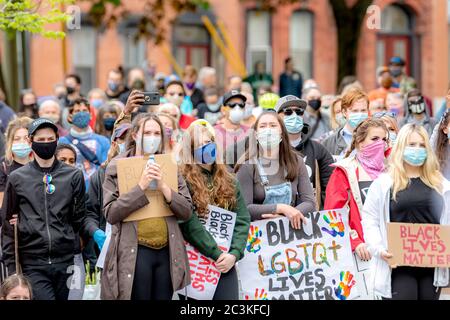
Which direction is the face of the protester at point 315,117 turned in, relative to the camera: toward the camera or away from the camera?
toward the camera

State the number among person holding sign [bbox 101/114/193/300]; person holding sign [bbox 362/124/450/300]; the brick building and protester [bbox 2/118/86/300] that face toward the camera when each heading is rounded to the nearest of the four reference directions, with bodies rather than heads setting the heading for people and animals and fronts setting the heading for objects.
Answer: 4

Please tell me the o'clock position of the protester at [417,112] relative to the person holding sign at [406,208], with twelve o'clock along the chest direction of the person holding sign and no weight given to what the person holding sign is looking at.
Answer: The protester is roughly at 6 o'clock from the person holding sign.

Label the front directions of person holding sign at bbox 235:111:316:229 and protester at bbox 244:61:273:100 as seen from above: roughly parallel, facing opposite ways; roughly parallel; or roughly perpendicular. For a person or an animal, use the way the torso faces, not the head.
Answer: roughly parallel

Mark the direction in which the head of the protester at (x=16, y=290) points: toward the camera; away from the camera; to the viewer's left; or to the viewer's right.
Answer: toward the camera

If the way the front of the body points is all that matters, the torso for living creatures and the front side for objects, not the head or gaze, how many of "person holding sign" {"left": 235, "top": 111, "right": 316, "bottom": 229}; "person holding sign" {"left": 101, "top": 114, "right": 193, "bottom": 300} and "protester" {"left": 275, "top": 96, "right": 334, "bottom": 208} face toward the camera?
3

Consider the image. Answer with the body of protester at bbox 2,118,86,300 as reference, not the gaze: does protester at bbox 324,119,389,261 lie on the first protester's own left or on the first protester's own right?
on the first protester's own left

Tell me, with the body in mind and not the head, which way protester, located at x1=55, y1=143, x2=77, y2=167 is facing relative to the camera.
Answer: toward the camera

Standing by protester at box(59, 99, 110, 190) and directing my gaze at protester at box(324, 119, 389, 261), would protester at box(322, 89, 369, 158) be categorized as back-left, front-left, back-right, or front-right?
front-left

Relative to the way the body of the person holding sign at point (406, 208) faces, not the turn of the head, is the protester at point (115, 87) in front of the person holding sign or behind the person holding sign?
behind

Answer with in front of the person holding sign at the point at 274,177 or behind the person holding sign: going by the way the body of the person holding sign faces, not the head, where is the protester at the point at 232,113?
behind

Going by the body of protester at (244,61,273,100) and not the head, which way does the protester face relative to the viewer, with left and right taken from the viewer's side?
facing the viewer

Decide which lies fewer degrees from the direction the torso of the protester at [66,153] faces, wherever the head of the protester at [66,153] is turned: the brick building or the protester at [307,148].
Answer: the protester

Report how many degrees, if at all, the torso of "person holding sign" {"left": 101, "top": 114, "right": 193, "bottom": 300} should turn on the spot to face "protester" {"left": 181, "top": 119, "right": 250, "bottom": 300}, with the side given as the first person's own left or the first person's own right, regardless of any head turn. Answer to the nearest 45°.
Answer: approximately 135° to the first person's own left
